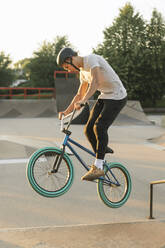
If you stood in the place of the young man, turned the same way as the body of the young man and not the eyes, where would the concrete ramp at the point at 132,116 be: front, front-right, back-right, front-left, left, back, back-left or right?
right

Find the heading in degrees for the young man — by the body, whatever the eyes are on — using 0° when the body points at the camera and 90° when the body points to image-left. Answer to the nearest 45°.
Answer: approximately 90°

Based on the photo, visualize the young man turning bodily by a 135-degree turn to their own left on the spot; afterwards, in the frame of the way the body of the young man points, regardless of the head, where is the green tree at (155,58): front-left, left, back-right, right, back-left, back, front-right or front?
back-left

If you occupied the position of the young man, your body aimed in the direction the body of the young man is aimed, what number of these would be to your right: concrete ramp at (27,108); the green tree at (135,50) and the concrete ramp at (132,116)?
3

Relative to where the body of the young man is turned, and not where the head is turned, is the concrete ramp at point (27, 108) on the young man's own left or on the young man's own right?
on the young man's own right

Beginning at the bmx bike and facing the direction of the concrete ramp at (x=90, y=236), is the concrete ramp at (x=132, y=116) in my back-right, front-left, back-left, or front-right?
back-left

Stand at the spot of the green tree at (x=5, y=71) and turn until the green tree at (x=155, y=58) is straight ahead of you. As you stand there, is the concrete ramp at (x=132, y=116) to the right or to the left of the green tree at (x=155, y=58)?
right

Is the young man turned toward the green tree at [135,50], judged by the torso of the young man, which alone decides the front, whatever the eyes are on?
no

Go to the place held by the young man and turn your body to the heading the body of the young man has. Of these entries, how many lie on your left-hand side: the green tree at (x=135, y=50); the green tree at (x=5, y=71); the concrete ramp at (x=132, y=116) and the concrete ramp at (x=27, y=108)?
0
